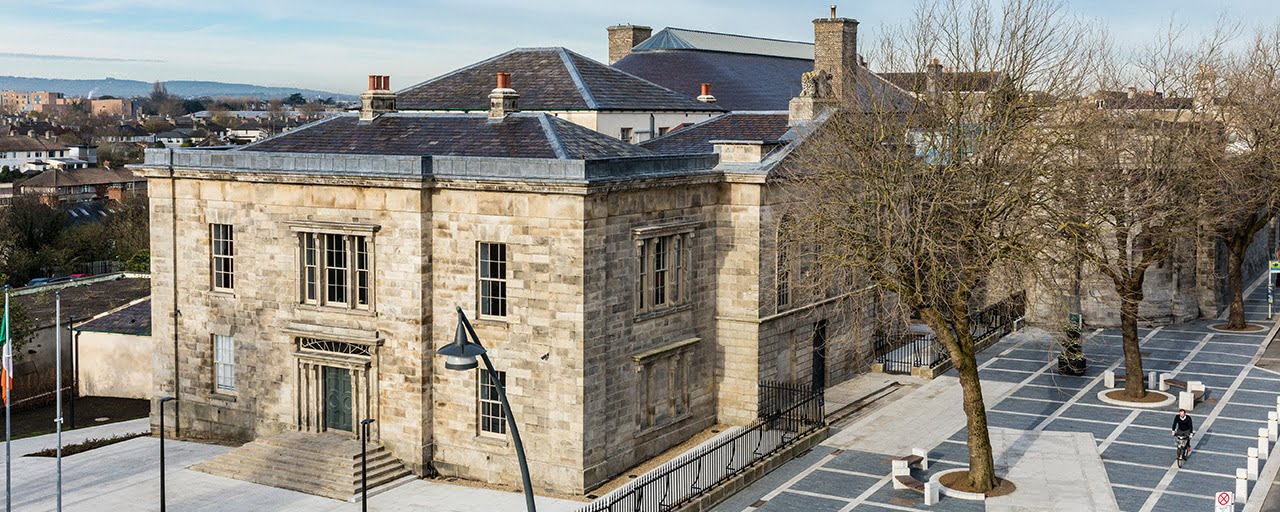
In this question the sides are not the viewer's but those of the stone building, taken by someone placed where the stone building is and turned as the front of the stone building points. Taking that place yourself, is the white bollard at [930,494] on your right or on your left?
on your left

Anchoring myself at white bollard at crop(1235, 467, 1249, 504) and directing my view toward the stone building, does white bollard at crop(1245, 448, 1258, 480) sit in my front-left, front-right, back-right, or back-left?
back-right

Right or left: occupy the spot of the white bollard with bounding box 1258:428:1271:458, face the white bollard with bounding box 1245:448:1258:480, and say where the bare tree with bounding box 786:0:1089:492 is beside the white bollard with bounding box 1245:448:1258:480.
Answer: right

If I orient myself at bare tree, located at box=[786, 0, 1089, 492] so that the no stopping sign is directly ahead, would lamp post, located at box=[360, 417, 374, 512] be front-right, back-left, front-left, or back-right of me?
back-right

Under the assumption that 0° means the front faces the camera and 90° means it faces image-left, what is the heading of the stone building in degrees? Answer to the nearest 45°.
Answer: approximately 45°

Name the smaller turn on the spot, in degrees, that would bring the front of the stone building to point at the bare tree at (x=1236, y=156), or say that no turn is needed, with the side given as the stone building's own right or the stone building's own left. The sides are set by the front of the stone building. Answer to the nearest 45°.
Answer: approximately 180°

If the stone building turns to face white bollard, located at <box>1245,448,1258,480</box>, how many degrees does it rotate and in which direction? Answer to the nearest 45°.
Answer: approximately 135° to its left

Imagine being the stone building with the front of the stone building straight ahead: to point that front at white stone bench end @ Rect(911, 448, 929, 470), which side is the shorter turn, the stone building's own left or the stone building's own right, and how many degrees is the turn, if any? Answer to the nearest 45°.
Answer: approximately 135° to the stone building's own left

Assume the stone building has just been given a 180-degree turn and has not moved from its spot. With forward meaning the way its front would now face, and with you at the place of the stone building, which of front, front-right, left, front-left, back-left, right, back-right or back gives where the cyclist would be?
front-right

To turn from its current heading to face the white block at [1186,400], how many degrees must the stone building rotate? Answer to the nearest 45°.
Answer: approximately 135° to its left

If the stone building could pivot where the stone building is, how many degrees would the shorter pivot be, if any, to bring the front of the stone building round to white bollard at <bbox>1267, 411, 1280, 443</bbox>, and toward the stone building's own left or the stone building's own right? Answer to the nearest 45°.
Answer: approximately 135° to the stone building's own left

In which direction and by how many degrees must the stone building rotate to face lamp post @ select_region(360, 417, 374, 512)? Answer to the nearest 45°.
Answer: approximately 45° to its left

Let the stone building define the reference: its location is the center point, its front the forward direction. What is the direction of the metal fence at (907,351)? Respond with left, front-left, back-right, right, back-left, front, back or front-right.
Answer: back
